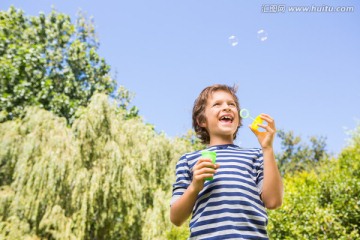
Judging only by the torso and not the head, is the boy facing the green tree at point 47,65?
no

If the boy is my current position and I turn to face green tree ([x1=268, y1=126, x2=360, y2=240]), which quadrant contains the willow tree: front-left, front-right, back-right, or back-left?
front-left

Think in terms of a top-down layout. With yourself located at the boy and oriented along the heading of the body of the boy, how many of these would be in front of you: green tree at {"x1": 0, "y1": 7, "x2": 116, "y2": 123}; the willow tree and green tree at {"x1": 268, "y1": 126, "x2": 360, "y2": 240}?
0

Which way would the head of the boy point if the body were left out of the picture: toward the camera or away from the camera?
toward the camera

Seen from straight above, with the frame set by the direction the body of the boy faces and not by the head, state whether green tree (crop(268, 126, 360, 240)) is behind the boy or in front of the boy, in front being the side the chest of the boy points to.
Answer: behind

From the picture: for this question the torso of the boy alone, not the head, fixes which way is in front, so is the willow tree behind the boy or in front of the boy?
behind

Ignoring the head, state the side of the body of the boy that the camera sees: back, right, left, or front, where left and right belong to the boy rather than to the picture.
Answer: front
